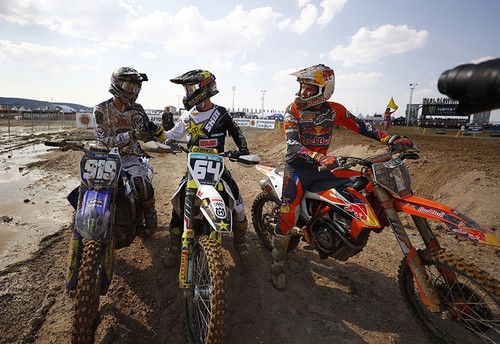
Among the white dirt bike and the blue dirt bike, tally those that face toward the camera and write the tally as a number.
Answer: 2

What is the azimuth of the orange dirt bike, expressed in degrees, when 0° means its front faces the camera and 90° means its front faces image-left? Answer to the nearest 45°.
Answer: approximately 315°

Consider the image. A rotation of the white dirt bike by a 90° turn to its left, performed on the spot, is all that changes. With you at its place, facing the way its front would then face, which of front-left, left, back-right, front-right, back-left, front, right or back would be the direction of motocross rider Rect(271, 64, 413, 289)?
front-left

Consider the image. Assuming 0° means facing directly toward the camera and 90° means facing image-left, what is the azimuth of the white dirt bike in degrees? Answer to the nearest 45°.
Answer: approximately 0°

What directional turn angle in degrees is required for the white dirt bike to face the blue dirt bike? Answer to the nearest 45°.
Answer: approximately 90° to its right

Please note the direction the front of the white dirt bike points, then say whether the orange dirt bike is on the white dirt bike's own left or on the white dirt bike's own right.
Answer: on the white dirt bike's own left

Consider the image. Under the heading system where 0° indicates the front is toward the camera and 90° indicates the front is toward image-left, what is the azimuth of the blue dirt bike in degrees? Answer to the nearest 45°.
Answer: approximately 0°

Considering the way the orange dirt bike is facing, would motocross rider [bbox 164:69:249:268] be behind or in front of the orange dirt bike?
behind

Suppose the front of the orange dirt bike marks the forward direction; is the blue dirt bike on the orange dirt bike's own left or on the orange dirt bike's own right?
on the orange dirt bike's own right
